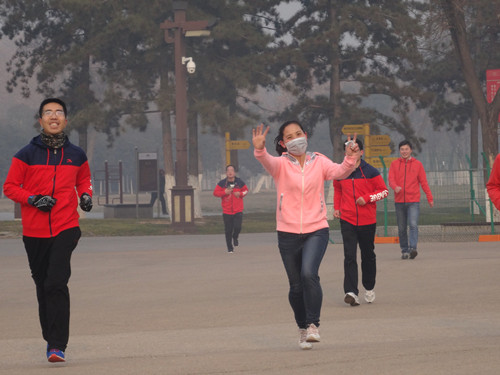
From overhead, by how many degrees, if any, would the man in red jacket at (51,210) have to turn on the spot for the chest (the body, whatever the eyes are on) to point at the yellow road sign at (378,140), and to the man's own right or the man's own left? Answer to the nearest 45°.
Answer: approximately 135° to the man's own left

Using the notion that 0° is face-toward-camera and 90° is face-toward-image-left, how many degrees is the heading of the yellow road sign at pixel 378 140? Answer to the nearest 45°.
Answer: approximately 0°

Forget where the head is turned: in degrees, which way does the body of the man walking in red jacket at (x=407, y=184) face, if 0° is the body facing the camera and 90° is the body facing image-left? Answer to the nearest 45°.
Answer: approximately 0°

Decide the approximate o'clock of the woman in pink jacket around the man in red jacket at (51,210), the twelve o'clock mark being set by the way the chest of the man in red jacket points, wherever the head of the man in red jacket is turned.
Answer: The woman in pink jacket is roughly at 9 o'clock from the man in red jacket.

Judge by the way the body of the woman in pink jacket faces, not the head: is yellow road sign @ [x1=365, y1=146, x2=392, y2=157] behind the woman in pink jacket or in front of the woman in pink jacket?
behind

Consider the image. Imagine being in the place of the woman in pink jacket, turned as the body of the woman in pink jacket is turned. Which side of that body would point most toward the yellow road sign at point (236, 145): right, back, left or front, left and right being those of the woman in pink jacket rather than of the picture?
back
